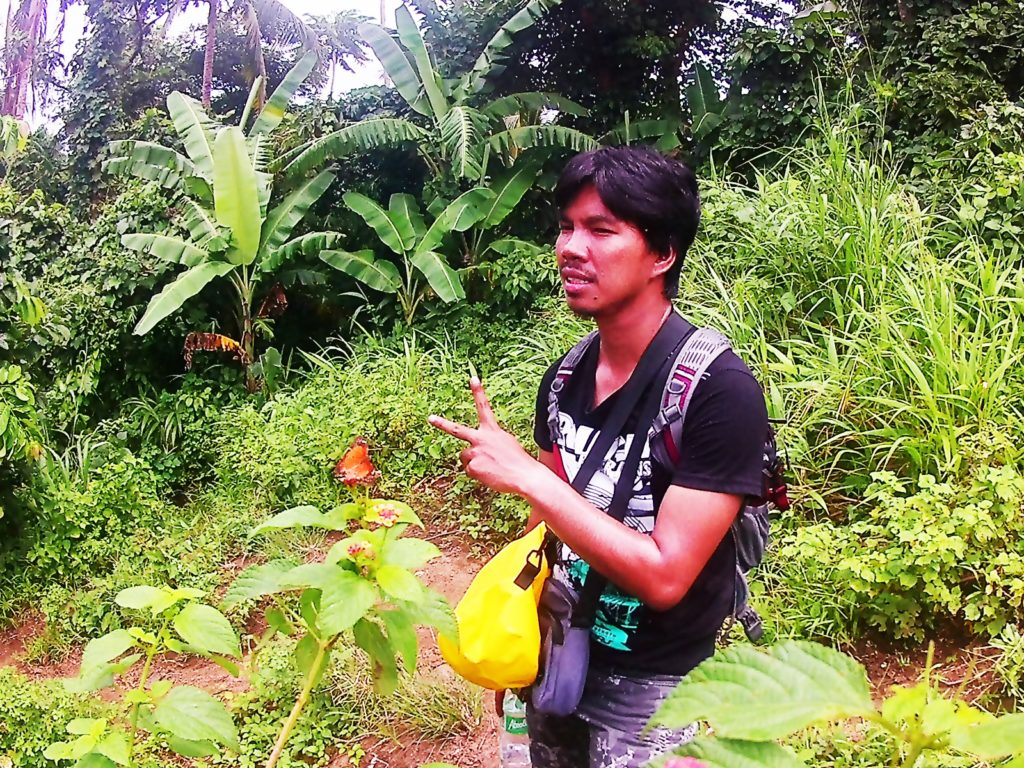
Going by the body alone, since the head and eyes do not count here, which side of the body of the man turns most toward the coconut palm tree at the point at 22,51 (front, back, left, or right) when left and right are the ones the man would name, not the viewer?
right

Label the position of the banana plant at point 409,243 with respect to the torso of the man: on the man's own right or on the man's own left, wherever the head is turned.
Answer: on the man's own right

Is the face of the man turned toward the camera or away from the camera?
toward the camera

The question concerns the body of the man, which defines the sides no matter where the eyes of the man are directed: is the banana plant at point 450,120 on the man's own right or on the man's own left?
on the man's own right

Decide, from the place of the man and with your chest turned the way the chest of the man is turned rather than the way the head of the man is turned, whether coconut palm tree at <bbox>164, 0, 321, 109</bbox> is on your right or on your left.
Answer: on your right

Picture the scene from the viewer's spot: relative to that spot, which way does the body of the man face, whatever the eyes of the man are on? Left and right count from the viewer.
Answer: facing the viewer and to the left of the viewer

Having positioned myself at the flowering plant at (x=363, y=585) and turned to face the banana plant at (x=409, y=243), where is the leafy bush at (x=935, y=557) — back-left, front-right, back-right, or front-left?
front-right
